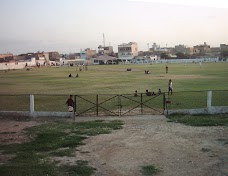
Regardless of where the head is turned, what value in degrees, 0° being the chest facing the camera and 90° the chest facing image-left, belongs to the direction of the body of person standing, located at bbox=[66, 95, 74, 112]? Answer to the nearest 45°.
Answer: approximately 180°

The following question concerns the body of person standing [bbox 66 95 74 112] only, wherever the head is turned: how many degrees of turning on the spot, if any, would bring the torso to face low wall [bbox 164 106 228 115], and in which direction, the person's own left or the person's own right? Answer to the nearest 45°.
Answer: approximately 90° to the person's own right

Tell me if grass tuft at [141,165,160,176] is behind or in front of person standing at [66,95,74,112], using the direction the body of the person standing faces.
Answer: behind
